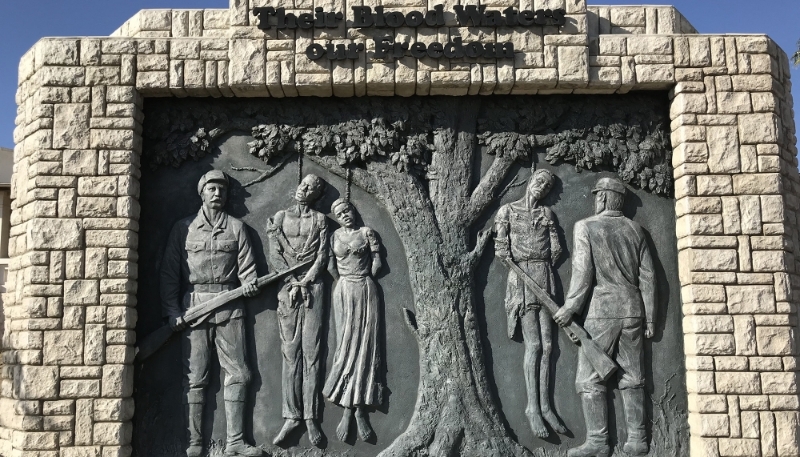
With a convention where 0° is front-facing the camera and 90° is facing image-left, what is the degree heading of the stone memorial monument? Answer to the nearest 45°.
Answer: approximately 0°
